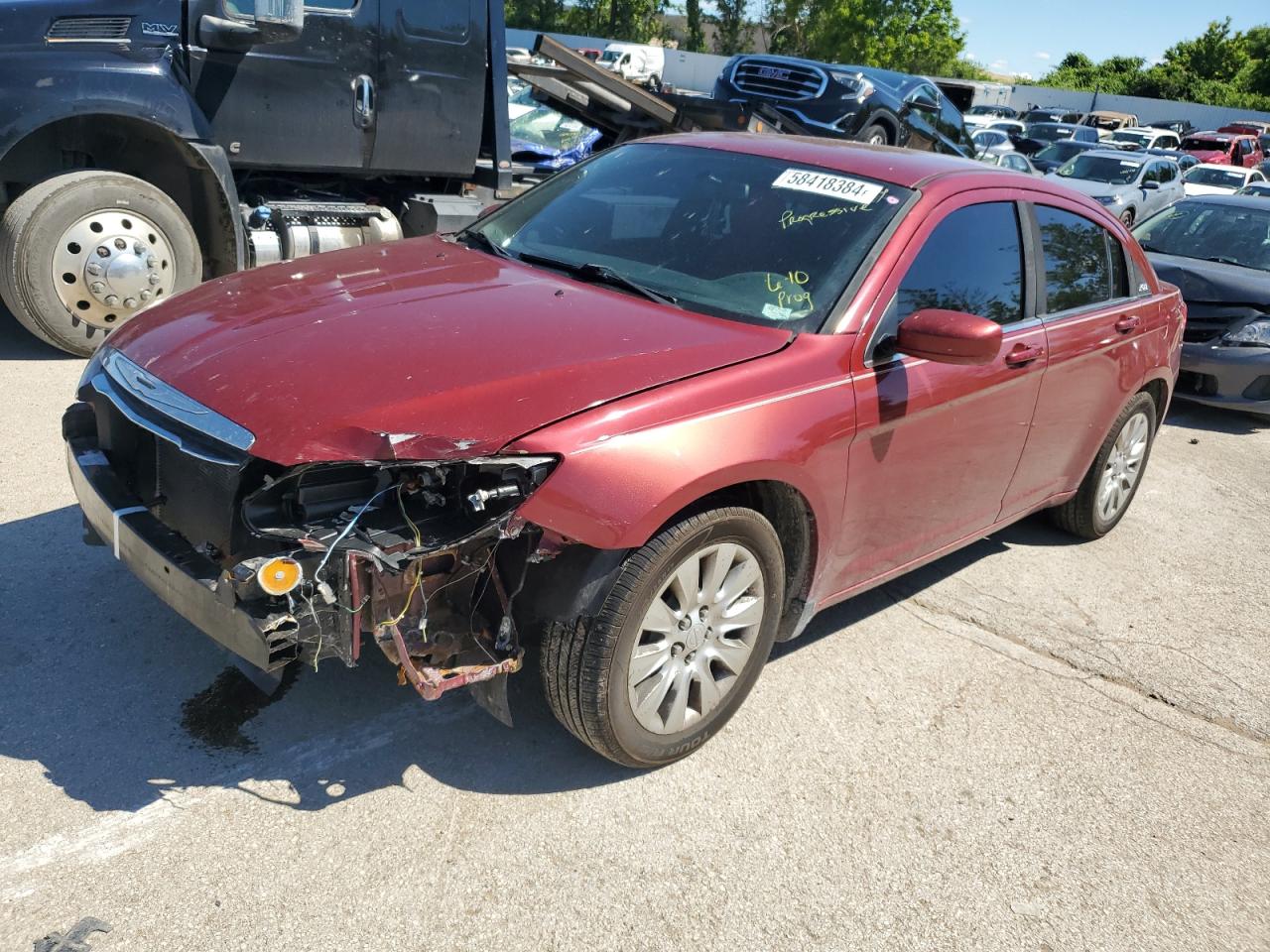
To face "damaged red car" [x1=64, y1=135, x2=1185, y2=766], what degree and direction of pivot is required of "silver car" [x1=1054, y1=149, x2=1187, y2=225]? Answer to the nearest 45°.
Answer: approximately 45° to its left

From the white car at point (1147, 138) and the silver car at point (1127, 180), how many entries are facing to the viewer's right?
0

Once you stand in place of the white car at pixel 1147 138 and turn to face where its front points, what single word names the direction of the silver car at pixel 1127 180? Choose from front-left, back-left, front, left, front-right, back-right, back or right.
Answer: front-left

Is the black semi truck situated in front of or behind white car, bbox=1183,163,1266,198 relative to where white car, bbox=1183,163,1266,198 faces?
in front

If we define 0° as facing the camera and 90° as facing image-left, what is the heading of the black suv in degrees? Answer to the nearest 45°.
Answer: approximately 45°

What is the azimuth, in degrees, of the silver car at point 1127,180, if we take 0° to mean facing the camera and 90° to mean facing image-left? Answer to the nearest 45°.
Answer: approximately 45°

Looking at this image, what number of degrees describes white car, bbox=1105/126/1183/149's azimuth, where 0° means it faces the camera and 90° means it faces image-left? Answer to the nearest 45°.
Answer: approximately 45°

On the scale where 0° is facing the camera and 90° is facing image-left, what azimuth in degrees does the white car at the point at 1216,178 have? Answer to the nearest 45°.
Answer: approximately 45°

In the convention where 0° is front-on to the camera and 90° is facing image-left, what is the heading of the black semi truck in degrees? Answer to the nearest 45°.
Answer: approximately 90°

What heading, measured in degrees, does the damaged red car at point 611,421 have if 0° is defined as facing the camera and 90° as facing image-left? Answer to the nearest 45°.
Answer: approximately 45°

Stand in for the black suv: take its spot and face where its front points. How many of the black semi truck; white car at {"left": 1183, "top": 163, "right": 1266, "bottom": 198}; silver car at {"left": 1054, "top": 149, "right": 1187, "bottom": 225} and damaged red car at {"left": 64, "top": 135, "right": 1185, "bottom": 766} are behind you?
2
